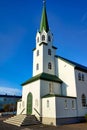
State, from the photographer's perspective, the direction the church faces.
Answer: facing the viewer and to the left of the viewer
